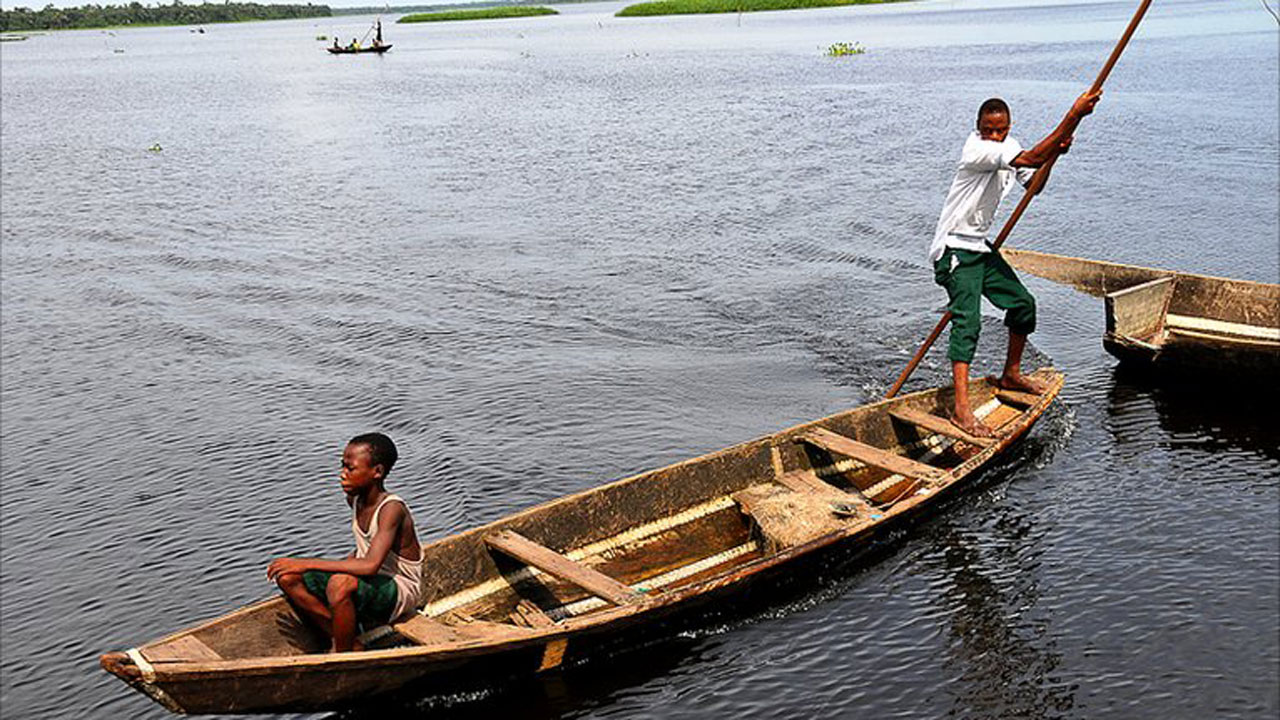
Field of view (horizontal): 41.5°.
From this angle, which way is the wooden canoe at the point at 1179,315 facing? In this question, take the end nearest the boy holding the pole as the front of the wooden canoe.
to the viewer's left

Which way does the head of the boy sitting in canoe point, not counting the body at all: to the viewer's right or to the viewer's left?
to the viewer's left

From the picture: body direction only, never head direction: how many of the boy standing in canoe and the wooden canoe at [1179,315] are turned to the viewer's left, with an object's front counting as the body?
1

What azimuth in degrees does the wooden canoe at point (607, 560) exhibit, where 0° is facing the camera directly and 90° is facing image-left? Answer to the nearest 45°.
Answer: approximately 45°

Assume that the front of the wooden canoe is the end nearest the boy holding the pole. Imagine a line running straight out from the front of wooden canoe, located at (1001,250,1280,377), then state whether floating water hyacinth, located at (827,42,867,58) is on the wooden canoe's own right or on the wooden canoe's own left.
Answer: on the wooden canoe's own right

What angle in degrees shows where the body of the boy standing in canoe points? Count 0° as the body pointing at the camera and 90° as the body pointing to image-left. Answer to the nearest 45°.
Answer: approximately 315°

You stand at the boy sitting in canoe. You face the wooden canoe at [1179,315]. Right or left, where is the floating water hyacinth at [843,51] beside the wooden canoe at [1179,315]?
left

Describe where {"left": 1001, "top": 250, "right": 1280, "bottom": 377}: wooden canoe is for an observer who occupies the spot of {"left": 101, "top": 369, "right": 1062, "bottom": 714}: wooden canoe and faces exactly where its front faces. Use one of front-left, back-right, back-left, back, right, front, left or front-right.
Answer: back

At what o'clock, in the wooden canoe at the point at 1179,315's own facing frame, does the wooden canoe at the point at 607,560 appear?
the wooden canoe at the point at 607,560 is roughly at 10 o'clock from the wooden canoe at the point at 1179,315.

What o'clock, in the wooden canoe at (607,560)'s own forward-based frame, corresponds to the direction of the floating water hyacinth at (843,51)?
The floating water hyacinth is roughly at 5 o'clock from the wooden canoe.

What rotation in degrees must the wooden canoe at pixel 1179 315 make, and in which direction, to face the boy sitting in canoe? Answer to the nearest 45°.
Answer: approximately 45° to its left
